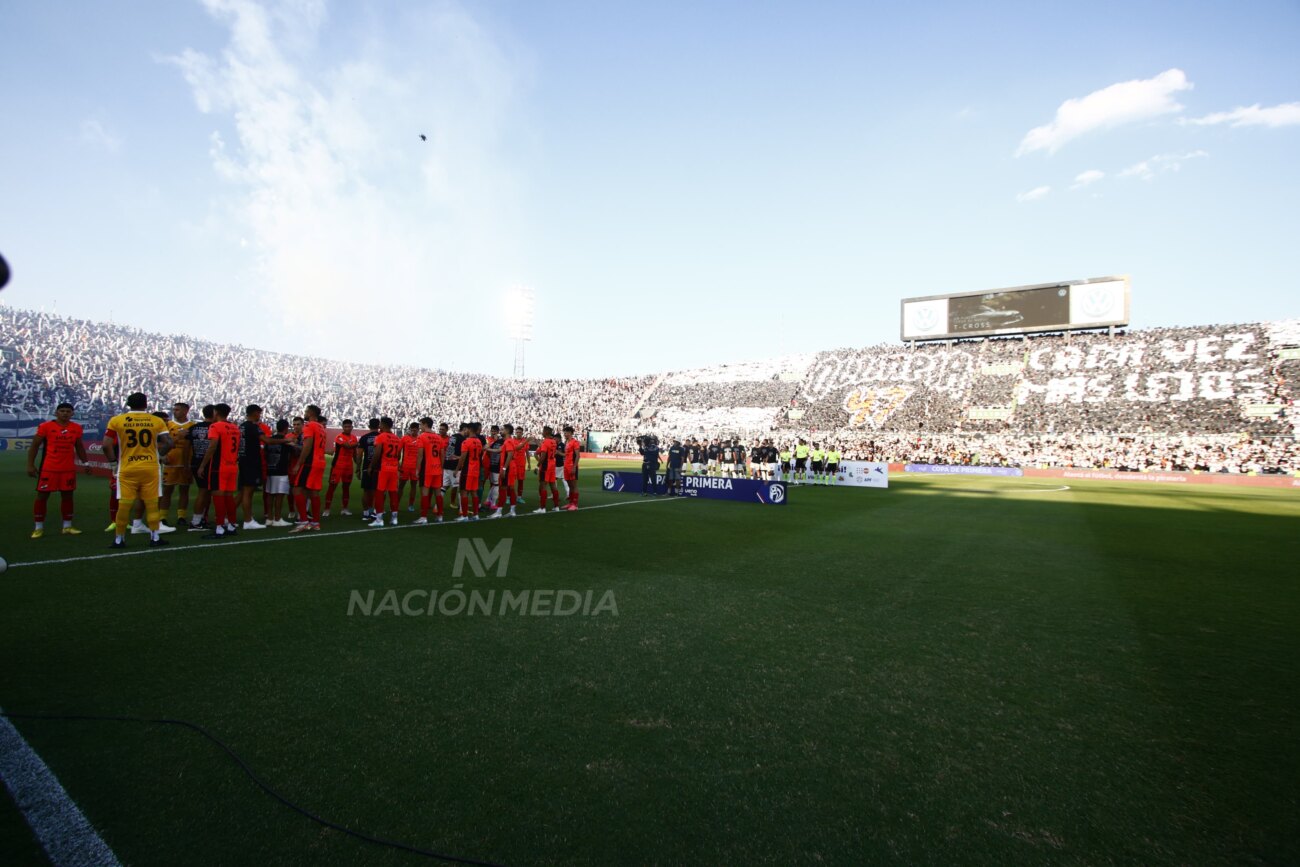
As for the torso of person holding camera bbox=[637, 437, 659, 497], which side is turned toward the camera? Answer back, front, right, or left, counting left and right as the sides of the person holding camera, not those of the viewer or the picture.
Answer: back

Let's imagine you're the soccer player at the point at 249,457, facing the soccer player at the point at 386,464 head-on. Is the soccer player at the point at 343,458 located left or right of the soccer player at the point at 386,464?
left

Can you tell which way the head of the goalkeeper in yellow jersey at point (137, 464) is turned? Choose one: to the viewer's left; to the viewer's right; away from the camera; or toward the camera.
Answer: away from the camera

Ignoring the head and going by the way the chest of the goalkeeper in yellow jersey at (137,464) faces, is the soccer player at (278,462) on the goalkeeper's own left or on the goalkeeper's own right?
on the goalkeeper's own right

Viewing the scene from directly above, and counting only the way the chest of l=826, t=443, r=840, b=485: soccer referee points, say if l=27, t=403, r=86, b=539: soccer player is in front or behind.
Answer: in front

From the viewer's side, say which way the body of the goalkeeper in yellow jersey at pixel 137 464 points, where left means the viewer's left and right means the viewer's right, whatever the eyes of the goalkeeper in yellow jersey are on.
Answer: facing away from the viewer

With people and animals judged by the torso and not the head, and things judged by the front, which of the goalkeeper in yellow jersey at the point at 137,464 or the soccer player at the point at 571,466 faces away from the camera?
the goalkeeper in yellow jersey

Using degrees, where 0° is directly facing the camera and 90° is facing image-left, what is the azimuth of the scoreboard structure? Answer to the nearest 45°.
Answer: approximately 45°

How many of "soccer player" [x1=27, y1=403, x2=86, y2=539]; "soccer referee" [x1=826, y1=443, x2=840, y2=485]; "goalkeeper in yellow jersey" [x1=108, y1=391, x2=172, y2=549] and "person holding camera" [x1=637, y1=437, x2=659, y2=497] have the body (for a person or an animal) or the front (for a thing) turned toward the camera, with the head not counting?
2
